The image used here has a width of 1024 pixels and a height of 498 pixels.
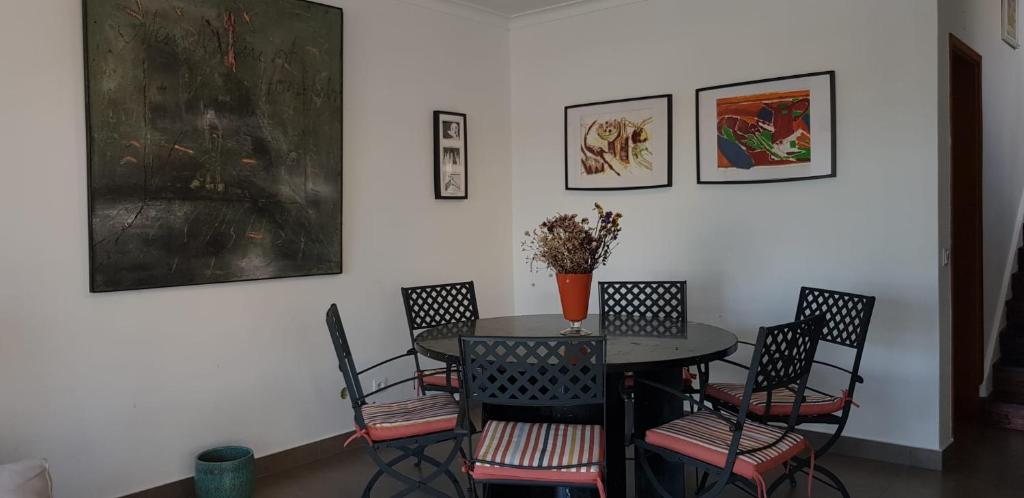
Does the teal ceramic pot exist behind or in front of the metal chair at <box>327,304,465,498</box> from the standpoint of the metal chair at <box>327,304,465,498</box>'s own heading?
behind

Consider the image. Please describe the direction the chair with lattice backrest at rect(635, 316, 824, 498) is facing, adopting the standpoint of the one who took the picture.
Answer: facing away from the viewer and to the left of the viewer

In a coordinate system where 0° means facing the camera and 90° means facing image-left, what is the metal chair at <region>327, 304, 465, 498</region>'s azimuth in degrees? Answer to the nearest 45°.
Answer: approximately 270°
